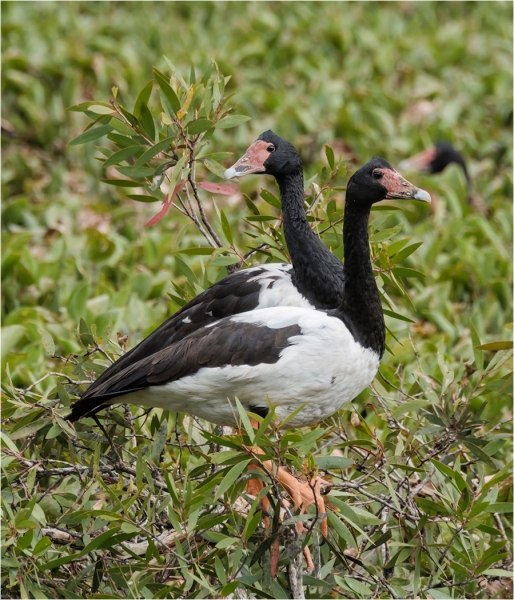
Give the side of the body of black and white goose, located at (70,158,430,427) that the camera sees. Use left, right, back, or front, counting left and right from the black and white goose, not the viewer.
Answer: right

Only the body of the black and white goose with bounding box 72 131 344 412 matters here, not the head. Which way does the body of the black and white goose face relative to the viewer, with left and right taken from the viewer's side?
facing to the right of the viewer

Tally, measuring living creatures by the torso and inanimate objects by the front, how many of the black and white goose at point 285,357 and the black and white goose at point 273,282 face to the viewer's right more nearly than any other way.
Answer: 2
